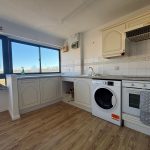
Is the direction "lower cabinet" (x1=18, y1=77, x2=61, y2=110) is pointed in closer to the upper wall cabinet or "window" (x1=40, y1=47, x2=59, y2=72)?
the upper wall cabinet

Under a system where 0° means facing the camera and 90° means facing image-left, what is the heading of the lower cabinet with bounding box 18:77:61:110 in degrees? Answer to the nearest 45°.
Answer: approximately 315°

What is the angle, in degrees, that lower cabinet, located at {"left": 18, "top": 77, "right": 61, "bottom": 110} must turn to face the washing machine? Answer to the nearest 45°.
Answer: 0° — it already faces it
